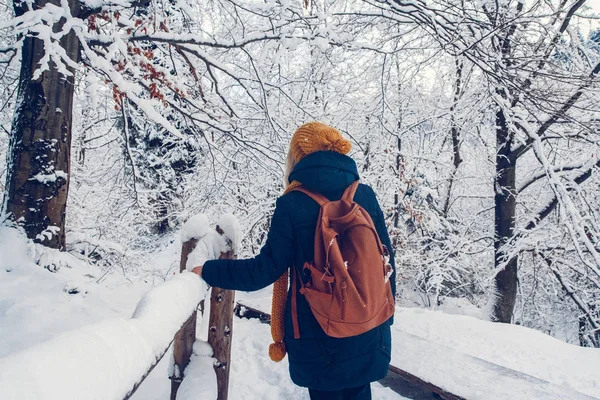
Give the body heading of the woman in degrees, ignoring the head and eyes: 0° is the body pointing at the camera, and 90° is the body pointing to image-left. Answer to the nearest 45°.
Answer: approximately 135°

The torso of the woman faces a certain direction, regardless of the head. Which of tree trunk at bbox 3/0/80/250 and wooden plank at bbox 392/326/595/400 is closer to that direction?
the tree trunk

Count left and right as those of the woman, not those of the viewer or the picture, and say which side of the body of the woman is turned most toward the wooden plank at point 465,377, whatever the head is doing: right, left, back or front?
right

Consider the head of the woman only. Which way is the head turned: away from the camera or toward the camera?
away from the camera

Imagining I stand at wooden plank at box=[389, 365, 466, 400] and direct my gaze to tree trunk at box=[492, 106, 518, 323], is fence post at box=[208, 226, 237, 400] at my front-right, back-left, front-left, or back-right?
back-left
